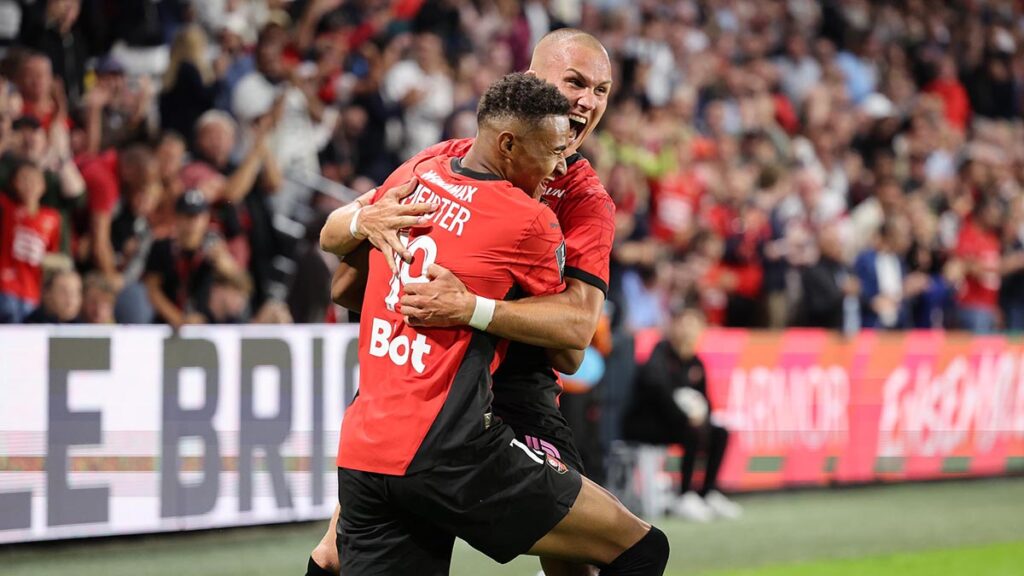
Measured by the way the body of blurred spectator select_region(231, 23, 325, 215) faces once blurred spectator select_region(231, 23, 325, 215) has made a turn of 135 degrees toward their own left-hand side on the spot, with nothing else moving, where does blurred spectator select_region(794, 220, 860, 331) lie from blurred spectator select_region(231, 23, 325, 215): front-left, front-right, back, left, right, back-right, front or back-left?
right

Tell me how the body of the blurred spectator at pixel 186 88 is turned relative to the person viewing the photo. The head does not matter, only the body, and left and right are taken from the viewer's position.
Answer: facing the viewer

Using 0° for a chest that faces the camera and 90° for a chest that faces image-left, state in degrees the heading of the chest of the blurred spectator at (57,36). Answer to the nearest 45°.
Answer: approximately 315°

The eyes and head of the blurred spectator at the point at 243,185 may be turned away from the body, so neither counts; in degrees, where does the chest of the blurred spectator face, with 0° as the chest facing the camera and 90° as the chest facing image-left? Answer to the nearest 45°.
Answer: approximately 315°

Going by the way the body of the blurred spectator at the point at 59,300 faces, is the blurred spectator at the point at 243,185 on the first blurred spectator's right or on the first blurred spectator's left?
on the first blurred spectator's left

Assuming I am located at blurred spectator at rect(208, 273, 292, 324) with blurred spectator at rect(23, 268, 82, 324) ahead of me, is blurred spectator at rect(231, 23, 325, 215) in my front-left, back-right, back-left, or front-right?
back-right

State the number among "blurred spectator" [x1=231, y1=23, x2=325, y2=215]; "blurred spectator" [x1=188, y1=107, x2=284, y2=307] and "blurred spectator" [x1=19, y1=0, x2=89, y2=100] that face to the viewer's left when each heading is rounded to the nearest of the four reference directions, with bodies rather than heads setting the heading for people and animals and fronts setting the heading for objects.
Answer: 0

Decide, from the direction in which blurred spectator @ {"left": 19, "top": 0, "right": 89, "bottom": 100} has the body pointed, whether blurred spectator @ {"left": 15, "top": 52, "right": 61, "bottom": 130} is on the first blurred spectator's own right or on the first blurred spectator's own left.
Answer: on the first blurred spectator's own right

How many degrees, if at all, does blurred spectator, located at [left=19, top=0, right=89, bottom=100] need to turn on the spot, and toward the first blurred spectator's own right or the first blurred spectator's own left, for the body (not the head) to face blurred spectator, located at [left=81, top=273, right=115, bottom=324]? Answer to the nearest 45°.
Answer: approximately 45° to the first blurred spectator's own right

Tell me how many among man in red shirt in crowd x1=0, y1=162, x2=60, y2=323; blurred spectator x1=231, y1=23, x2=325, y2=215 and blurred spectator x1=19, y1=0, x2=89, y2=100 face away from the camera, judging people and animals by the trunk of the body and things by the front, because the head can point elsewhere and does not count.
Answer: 0

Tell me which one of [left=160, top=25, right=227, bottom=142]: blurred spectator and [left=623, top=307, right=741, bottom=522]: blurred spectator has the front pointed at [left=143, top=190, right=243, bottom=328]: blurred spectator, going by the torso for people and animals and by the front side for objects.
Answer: [left=160, top=25, right=227, bottom=142]: blurred spectator

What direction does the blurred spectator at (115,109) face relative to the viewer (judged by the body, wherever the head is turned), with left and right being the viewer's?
facing the viewer and to the right of the viewer

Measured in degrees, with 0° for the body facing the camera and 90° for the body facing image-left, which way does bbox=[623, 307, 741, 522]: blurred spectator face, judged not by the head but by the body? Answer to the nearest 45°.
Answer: approximately 315°

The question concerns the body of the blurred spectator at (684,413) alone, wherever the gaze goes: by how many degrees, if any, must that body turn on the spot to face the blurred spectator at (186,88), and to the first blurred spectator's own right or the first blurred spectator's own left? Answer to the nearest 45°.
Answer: approximately 135° to the first blurred spectator's own right
